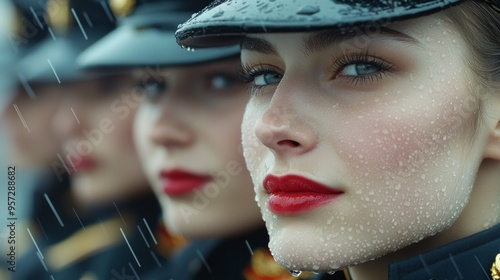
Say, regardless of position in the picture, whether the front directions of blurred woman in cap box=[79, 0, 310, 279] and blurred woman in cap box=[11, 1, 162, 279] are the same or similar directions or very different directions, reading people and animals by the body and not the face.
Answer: same or similar directions

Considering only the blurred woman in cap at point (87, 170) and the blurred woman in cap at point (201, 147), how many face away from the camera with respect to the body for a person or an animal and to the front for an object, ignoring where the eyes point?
0

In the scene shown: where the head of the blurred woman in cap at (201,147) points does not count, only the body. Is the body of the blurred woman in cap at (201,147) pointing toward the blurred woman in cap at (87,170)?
no

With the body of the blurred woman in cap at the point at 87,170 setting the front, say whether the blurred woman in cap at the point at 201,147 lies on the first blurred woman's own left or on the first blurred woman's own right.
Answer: on the first blurred woman's own left

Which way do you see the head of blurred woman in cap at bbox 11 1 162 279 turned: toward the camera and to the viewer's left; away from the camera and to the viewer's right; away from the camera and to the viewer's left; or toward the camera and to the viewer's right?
toward the camera and to the viewer's left
